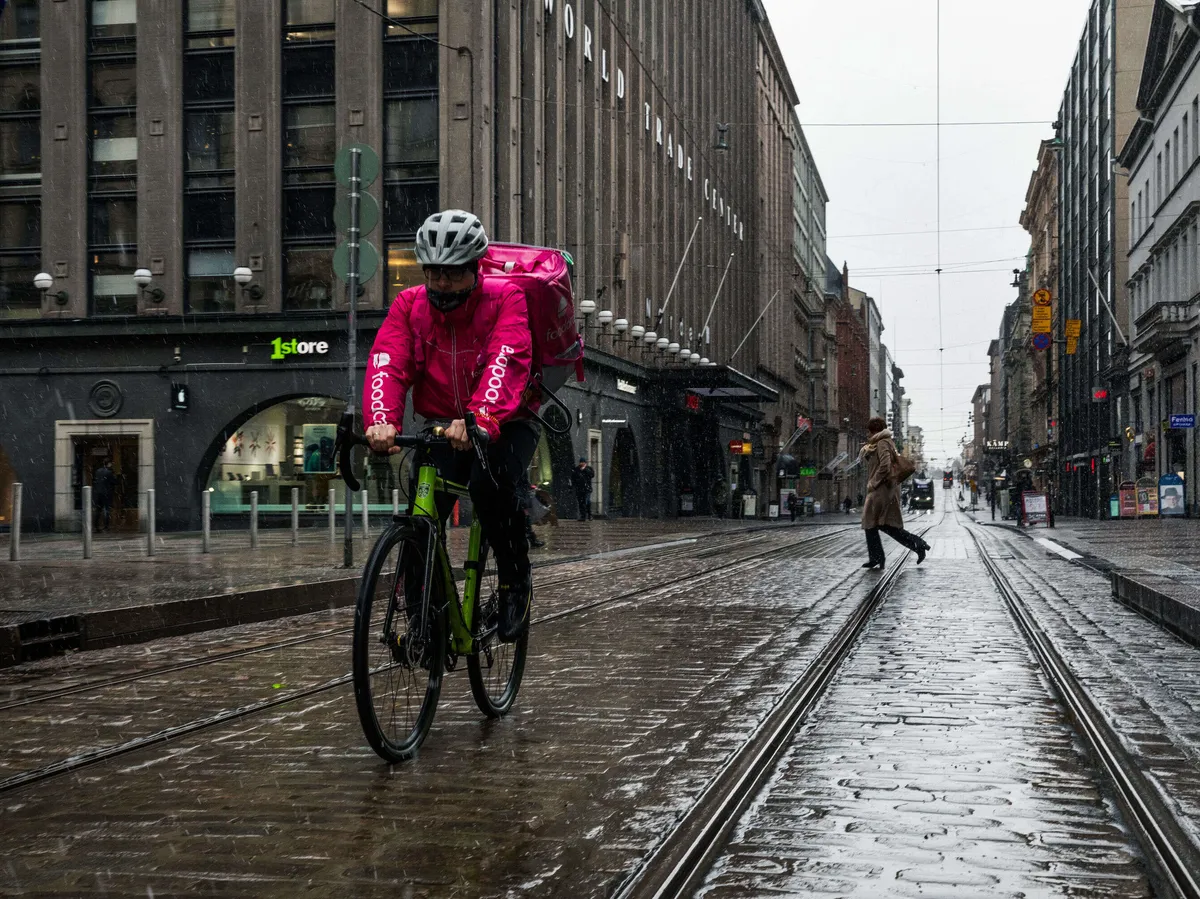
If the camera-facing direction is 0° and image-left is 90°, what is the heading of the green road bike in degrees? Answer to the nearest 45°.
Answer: approximately 45°

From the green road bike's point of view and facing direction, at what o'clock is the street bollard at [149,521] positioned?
The street bollard is roughly at 4 o'clock from the green road bike.

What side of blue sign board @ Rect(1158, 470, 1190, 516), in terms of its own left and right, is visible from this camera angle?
front

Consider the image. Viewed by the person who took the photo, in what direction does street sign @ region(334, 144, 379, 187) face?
facing away from the viewer

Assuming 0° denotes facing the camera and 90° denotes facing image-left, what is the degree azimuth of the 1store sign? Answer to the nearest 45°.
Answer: approximately 0°

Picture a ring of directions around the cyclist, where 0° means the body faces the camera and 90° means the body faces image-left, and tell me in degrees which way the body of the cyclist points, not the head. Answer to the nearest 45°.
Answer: approximately 45°

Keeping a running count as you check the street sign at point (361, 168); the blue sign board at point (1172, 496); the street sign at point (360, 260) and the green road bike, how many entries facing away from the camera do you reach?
2

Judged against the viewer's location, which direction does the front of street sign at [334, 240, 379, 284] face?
facing away from the viewer

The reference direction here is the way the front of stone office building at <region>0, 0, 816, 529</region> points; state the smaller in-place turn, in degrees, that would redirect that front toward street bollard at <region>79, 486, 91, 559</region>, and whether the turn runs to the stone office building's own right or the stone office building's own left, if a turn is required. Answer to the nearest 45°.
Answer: approximately 45° to the stone office building's own right

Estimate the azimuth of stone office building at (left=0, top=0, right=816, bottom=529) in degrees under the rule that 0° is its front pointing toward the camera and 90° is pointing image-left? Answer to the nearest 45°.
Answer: approximately 315°

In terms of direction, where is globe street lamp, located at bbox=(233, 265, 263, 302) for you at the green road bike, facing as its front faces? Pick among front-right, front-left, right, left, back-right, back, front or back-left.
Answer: back-right
